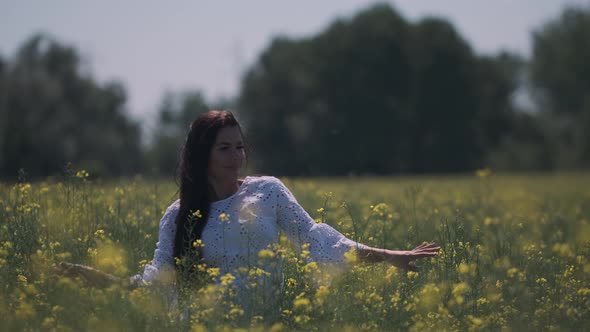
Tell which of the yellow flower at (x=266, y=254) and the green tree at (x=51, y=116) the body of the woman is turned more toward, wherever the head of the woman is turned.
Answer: the yellow flower

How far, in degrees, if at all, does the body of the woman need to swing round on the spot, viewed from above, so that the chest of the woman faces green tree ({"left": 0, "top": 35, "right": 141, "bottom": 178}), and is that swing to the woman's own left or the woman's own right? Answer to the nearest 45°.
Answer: approximately 180°

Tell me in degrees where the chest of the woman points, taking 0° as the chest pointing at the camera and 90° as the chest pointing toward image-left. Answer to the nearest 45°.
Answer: approximately 0°

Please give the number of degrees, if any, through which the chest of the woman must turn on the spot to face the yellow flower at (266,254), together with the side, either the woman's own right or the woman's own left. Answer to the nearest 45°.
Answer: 0° — they already face it
